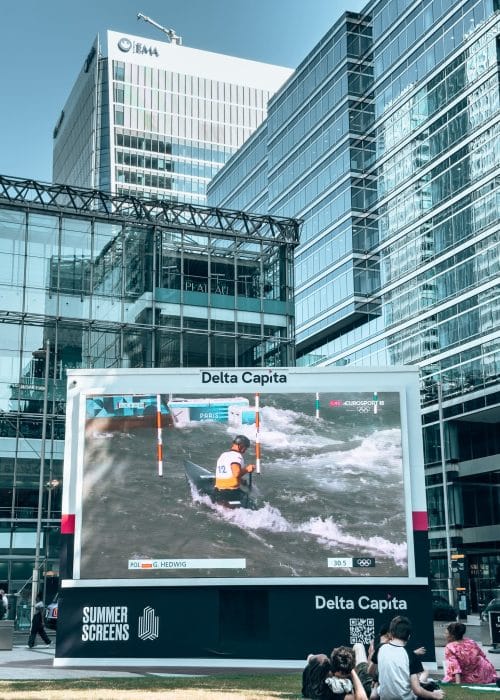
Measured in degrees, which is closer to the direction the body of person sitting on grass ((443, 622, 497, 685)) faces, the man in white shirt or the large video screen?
the large video screen

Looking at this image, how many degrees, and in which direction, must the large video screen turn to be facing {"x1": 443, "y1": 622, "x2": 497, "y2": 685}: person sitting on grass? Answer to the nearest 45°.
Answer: approximately 45° to its left

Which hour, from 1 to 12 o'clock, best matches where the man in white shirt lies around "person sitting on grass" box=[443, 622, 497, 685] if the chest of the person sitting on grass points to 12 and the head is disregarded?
The man in white shirt is roughly at 8 o'clock from the person sitting on grass.

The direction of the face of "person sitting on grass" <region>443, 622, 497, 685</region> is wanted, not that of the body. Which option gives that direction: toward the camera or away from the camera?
away from the camera

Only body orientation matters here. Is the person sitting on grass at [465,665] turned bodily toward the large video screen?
yes

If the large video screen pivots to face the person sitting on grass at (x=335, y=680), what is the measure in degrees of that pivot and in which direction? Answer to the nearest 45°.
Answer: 0° — it already faces them

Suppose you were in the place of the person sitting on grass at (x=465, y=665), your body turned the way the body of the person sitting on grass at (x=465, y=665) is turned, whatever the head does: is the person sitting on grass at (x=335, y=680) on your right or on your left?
on your left

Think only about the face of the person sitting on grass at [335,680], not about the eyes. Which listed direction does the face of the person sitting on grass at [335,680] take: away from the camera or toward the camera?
away from the camera

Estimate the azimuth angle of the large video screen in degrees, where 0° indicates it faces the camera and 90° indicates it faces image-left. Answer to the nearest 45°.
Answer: approximately 0°

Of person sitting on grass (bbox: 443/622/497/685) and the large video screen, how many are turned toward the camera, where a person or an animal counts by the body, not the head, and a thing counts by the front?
1

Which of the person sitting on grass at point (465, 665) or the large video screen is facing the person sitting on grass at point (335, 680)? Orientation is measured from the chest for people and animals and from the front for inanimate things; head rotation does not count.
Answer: the large video screen

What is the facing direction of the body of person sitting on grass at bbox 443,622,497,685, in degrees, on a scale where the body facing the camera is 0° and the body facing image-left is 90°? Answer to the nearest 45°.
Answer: approximately 135°
